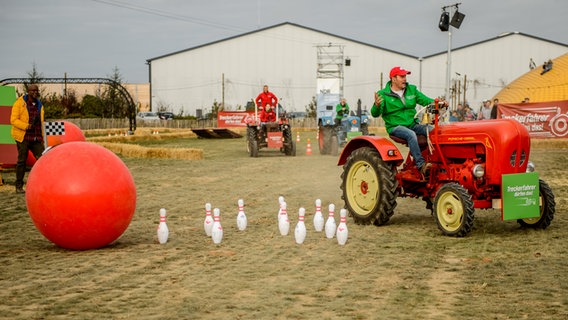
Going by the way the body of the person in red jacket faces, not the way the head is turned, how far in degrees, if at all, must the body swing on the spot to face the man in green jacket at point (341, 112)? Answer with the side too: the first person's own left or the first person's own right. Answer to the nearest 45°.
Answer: approximately 90° to the first person's own left

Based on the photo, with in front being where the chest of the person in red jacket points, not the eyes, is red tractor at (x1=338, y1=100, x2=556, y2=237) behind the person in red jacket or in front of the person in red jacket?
in front

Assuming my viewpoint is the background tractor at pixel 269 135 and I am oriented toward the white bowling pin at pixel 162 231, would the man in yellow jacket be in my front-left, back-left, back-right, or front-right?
front-right

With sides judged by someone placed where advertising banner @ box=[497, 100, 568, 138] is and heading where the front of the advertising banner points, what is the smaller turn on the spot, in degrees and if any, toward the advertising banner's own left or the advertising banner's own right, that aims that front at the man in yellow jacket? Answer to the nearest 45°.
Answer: approximately 45° to the advertising banner's own right

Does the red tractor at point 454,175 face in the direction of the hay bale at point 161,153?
no

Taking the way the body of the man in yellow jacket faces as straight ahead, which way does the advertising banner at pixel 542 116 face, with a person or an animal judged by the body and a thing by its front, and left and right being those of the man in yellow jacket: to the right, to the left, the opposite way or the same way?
to the right

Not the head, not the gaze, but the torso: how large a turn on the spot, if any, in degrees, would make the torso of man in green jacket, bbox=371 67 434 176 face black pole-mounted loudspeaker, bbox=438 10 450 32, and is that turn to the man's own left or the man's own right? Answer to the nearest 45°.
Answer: approximately 135° to the man's own left

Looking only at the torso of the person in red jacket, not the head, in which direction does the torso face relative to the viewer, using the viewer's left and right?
facing the viewer

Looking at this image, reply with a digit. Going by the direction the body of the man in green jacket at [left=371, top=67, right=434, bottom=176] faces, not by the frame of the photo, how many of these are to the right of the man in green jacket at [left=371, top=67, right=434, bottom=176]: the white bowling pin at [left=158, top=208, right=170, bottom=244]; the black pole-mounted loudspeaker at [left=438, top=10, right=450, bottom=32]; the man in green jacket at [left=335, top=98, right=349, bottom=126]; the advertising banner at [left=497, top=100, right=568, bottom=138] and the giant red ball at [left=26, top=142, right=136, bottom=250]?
2

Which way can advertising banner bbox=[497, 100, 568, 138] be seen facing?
toward the camera

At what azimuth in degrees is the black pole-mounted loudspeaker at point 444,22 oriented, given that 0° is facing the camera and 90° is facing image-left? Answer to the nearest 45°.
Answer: approximately 45°

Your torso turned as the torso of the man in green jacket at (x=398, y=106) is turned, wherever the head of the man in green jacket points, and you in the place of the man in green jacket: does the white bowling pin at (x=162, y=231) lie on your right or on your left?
on your right

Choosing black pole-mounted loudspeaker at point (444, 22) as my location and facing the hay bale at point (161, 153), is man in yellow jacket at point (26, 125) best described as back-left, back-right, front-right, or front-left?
front-left

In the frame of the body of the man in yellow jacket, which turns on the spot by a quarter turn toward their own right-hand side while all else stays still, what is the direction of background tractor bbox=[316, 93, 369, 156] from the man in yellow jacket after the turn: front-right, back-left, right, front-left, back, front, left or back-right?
back

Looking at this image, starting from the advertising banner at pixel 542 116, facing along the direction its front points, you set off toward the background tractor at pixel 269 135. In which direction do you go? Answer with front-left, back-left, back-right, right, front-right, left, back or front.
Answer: front-right

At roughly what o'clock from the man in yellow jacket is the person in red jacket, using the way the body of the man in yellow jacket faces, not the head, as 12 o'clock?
The person in red jacket is roughly at 9 o'clock from the man in yellow jacket.

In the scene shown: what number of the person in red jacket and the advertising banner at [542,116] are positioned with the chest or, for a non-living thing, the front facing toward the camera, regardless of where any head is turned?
2
